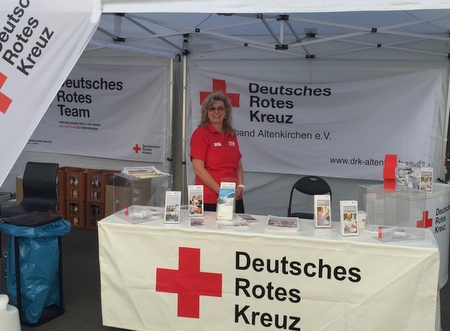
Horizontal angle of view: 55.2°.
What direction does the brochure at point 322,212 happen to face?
toward the camera

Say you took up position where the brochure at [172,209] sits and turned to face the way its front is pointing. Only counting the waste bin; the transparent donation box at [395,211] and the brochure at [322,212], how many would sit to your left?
2

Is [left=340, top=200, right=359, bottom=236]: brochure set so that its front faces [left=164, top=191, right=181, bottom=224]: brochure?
no

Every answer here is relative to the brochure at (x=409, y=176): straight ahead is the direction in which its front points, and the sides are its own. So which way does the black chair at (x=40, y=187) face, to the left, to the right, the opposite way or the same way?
the same way

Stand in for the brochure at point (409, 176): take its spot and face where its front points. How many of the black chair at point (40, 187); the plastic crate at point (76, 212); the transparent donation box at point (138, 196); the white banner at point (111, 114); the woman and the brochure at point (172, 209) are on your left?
0

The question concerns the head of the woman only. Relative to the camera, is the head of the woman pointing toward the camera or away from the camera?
toward the camera

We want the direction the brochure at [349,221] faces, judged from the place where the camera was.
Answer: facing the viewer

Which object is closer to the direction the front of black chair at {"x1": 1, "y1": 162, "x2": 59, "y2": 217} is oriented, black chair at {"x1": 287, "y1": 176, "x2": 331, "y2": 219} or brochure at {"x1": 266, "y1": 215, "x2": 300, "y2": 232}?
the brochure

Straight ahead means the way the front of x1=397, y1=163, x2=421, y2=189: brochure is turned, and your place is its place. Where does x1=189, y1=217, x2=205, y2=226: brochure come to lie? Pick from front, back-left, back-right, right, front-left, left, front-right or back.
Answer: front-right

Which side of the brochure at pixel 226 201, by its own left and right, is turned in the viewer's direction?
front

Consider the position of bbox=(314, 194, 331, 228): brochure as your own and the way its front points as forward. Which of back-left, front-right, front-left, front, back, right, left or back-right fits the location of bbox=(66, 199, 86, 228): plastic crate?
back-right

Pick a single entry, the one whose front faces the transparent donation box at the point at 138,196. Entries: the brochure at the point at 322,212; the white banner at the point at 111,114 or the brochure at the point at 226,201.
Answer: the white banner

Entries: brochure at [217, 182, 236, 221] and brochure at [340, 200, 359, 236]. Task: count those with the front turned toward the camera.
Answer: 2

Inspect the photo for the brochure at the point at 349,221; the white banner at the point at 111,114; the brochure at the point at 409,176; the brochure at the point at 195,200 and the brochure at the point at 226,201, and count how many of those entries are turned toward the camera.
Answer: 5

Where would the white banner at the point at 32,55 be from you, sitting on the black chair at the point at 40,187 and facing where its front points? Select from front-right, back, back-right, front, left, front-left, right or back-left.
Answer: front-left

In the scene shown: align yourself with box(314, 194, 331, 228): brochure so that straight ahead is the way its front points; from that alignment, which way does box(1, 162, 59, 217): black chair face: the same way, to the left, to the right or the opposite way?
the same way
